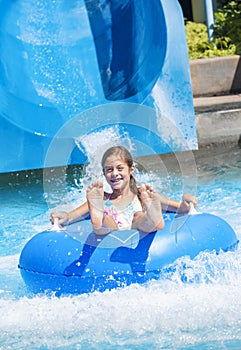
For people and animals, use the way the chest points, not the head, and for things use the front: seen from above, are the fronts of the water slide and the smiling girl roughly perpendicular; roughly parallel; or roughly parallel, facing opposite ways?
roughly parallel

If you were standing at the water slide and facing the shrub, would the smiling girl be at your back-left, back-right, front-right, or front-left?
back-right

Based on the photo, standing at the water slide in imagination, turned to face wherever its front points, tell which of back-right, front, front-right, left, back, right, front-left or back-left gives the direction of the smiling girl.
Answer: front

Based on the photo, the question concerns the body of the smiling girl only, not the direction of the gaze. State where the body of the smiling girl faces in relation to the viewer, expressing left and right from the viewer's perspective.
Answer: facing the viewer

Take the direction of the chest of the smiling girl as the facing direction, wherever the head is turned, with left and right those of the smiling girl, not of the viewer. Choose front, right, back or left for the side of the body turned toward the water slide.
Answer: back

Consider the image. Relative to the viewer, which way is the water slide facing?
toward the camera

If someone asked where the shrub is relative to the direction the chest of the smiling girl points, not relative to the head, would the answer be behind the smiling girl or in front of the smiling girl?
behind

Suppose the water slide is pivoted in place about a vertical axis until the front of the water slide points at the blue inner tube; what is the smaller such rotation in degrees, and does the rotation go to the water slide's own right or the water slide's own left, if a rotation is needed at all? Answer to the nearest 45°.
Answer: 0° — it already faces it

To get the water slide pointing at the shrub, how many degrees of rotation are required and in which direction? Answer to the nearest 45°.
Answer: approximately 135° to its left

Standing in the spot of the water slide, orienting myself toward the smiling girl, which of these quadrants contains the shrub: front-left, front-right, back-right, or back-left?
back-left

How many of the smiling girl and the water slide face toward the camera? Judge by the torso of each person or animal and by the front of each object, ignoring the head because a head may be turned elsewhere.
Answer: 2

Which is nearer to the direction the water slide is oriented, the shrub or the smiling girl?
the smiling girl
